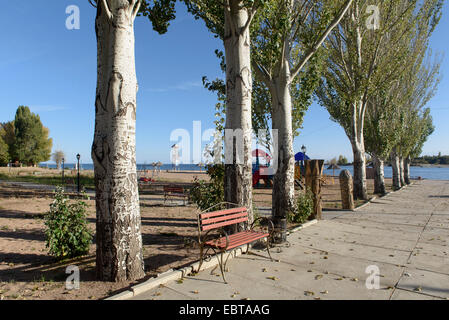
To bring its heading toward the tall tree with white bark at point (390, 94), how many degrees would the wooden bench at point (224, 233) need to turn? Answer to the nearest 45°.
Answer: approximately 90° to its left

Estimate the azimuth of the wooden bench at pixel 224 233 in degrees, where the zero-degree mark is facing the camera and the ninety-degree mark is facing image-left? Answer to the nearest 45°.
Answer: approximately 315°

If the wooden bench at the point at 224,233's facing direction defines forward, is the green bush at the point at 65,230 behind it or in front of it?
behind
